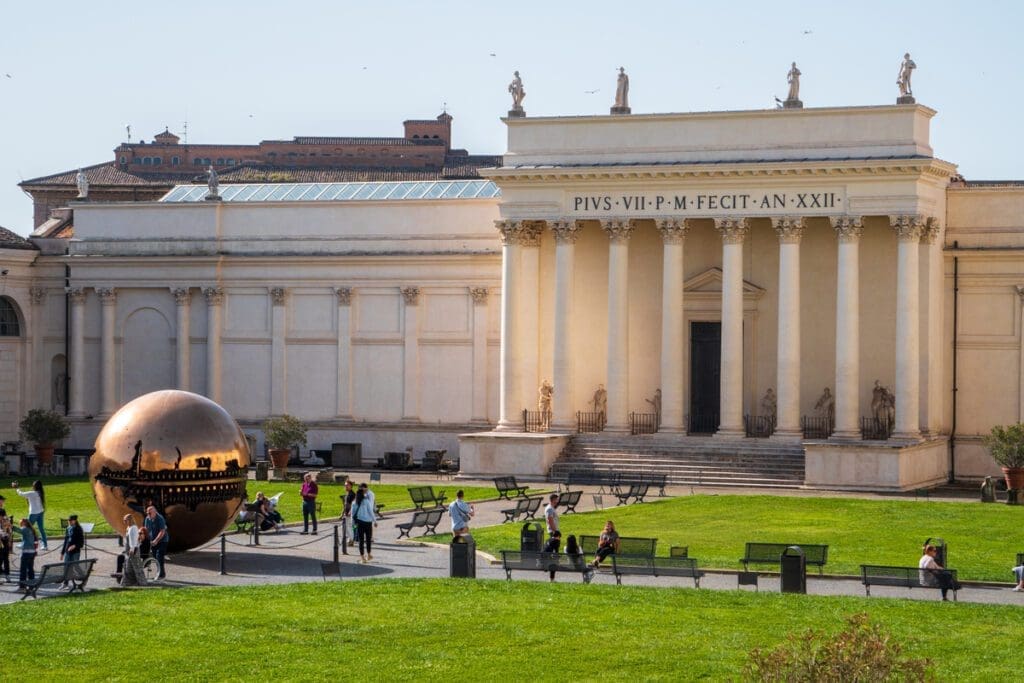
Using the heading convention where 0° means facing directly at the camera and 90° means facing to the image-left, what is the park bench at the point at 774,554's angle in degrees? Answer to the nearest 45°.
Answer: approximately 0°

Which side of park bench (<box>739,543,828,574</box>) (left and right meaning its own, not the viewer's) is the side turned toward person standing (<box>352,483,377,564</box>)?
right
